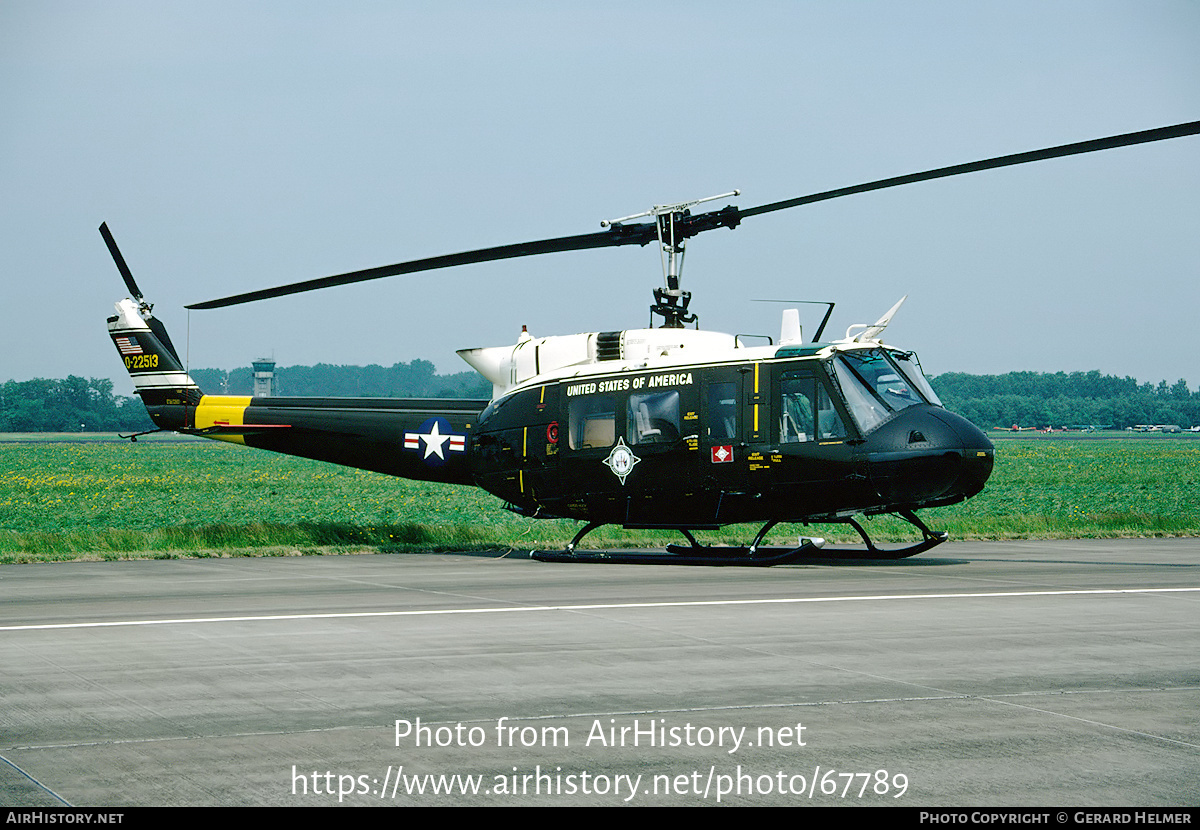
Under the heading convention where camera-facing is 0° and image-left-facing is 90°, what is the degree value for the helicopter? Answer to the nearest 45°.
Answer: approximately 315°
